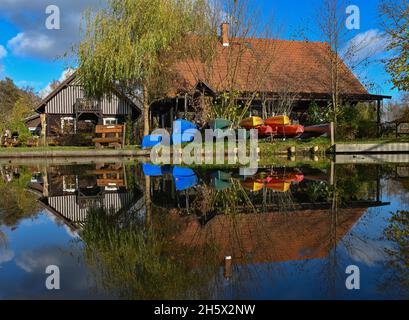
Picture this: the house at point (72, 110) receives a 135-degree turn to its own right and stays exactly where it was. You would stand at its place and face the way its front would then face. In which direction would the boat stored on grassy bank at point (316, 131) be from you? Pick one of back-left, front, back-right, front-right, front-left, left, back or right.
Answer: back

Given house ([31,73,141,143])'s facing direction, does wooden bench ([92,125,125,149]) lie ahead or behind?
ahead

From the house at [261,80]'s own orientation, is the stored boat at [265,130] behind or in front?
in front

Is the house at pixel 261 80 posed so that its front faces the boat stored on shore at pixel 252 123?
yes

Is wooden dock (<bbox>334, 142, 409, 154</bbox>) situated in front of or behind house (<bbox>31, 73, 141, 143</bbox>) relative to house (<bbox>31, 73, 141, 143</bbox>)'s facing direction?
in front

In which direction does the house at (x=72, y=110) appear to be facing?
toward the camera

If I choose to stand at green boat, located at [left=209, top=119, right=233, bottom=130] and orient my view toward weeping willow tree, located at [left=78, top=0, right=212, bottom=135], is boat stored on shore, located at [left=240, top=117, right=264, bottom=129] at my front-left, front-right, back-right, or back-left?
back-right

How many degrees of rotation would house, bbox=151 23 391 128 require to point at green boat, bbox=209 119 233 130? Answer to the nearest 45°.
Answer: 0° — it already faces it

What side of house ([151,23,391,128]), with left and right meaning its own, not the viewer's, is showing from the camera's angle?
front

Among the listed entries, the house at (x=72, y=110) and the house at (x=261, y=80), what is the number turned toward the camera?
2
